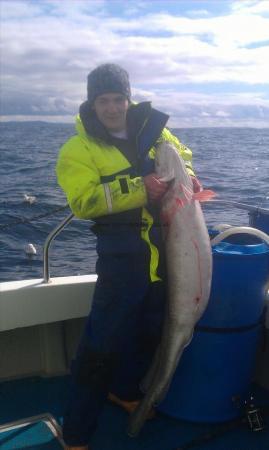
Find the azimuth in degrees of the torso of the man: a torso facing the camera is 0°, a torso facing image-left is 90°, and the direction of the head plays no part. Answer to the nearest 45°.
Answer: approximately 315°

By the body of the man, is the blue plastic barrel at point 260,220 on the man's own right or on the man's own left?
on the man's own left
